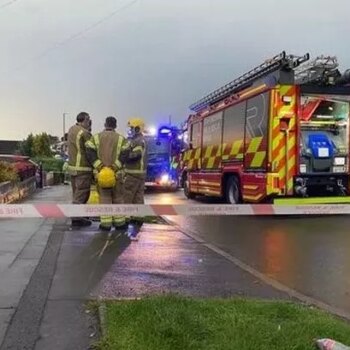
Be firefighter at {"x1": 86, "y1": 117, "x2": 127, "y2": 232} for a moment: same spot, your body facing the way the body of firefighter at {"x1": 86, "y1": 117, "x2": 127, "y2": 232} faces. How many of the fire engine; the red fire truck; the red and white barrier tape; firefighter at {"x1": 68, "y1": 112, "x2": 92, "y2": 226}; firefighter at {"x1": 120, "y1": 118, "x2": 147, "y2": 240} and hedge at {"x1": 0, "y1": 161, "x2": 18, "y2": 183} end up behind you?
1

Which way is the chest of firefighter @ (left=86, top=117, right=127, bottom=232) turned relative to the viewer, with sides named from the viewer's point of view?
facing away from the viewer

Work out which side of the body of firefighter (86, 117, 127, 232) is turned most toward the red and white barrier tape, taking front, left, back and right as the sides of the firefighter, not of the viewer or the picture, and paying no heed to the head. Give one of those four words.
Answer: back

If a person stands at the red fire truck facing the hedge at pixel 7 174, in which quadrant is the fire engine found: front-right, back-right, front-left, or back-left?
front-right

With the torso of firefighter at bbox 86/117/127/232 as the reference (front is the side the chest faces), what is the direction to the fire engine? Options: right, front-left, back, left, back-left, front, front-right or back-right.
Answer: front

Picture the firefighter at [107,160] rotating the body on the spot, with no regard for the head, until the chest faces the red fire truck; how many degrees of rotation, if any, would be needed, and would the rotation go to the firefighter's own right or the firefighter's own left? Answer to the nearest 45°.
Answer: approximately 45° to the firefighter's own right

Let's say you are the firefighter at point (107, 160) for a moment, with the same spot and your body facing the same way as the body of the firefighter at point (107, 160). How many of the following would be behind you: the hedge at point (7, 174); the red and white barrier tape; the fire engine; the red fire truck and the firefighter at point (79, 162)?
1
